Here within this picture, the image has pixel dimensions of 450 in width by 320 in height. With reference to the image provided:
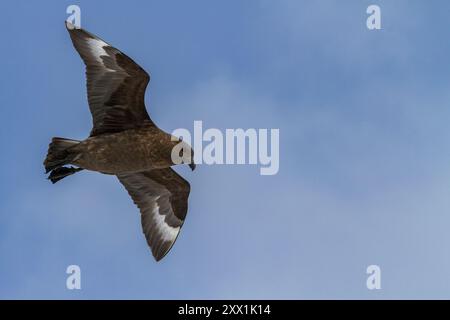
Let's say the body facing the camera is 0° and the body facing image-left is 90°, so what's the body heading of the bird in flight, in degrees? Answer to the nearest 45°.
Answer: approximately 270°
